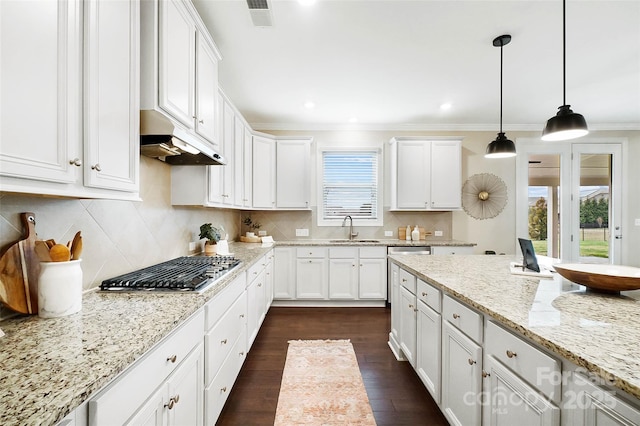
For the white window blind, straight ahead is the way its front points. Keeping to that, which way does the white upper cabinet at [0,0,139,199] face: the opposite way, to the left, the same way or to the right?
to the left

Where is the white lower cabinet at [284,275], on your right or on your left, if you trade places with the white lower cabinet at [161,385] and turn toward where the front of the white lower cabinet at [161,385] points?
on your left

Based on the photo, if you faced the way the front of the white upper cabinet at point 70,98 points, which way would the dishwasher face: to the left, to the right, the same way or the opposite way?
to the right

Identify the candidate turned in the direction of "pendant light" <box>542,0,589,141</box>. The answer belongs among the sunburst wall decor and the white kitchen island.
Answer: the sunburst wall decor

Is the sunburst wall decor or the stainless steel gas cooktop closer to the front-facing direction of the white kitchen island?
the stainless steel gas cooktop

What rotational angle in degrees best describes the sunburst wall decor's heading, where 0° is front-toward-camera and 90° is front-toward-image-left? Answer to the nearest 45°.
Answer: approximately 0°

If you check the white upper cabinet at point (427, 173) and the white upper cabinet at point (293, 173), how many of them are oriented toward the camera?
2

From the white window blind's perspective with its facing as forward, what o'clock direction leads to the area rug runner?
The area rug runner is roughly at 12 o'clock from the white window blind.

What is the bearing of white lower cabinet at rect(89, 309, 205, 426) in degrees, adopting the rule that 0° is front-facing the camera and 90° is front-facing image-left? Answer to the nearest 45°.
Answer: approximately 315°

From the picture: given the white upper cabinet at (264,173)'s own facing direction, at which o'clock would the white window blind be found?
The white window blind is roughly at 10 o'clock from the white upper cabinet.
